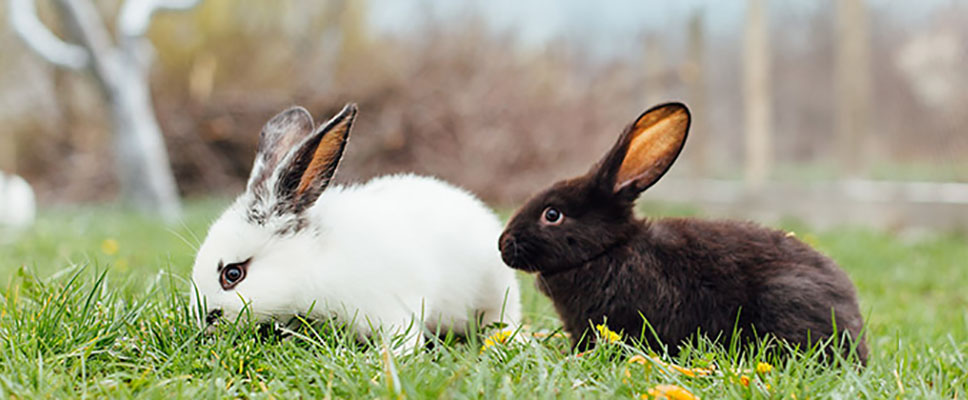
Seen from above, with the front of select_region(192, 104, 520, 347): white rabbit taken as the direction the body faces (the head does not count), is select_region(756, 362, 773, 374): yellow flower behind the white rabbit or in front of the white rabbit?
behind

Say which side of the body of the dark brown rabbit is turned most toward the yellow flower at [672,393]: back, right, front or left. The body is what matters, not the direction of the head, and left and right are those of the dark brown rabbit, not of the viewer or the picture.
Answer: left

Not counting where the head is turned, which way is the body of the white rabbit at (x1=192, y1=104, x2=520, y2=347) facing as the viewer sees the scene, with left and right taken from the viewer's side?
facing to the left of the viewer

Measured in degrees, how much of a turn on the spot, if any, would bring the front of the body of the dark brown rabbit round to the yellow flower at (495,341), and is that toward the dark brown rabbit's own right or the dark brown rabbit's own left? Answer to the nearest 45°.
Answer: approximately 45° to the dark brown rabbit's own left

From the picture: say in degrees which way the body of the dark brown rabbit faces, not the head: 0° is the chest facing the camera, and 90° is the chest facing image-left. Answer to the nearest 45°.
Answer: approximately 90°

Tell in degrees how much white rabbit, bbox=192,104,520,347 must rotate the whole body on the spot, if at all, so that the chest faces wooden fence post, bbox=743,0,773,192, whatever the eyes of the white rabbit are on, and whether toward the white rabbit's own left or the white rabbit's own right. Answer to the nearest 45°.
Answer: approximately 135° to the white rabbit's own right

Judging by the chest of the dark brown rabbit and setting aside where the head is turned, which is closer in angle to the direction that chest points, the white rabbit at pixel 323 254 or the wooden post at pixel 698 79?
the white rabbit

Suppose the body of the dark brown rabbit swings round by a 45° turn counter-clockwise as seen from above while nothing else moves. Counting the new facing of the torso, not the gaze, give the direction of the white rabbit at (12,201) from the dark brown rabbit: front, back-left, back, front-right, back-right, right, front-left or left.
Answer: right

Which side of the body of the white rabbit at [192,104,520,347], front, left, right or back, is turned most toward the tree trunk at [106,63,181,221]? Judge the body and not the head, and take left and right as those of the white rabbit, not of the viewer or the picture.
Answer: right

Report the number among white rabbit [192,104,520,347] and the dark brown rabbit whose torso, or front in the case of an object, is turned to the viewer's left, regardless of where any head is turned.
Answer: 2
